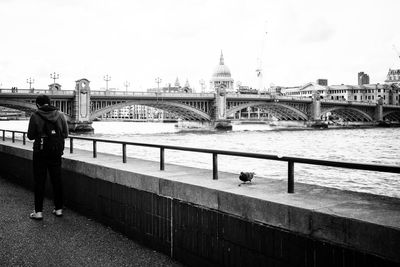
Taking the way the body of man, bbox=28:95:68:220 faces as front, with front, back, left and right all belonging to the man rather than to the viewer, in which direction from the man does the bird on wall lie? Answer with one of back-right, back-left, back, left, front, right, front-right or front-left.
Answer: back

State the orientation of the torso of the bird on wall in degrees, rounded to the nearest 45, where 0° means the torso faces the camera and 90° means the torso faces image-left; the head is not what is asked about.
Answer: approximately 90°

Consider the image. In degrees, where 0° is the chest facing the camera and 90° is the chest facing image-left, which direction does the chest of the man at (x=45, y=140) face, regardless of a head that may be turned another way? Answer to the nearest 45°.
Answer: approximately 135°

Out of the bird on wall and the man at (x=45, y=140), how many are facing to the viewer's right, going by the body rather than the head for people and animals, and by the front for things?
0

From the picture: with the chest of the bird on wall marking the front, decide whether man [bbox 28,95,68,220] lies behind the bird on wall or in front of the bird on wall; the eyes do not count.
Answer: in front
